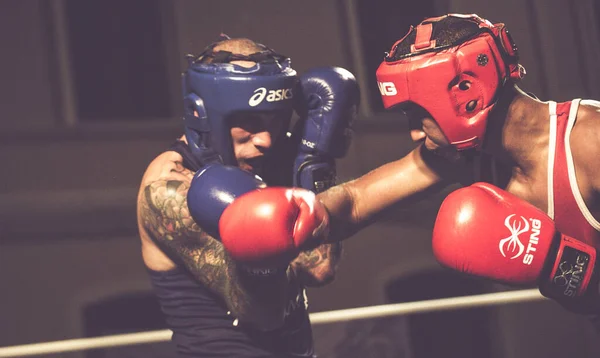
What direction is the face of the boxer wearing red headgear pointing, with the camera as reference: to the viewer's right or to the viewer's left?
to the viewer's left

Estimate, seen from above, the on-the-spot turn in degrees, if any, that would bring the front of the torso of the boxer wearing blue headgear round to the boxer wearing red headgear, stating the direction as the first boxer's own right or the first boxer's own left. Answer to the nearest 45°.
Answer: approximately 45° to the first boxer's own left

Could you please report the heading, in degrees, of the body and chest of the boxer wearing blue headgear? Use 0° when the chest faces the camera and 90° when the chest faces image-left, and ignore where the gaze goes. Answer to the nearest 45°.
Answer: approximately 315°
